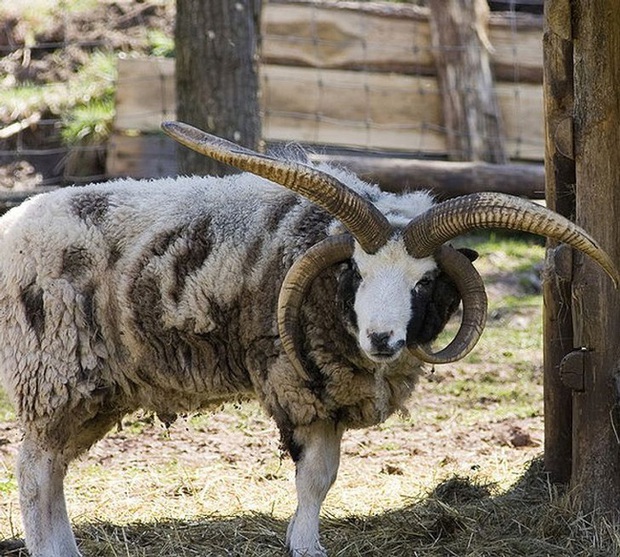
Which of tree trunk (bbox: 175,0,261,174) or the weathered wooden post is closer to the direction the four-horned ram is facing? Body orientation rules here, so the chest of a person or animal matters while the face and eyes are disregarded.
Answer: the weathered wooden post

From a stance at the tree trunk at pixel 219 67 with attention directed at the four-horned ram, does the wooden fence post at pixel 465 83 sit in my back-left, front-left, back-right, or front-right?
back-left

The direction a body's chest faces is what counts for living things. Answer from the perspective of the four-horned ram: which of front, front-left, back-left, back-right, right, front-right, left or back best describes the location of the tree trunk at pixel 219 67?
left

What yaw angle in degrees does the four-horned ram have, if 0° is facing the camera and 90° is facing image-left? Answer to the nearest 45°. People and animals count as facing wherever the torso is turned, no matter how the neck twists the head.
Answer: approximately 270°

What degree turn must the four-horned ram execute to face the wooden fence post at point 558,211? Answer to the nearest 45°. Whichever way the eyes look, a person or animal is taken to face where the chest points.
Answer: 0° — it already faces it

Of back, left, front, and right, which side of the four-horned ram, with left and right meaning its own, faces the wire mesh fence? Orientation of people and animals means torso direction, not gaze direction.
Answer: left

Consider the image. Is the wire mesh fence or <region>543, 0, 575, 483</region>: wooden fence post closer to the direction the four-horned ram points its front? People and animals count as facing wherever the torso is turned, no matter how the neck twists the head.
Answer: the wooden fence post

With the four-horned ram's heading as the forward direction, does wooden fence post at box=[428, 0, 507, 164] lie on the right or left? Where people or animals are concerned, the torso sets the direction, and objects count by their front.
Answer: on its left

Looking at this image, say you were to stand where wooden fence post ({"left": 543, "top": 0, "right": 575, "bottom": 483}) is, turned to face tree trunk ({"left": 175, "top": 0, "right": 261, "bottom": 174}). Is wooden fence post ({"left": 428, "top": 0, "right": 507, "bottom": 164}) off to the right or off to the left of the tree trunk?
right

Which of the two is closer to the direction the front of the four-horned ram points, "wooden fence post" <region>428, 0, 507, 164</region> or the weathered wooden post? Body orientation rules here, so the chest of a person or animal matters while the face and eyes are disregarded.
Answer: the weathered wooden post

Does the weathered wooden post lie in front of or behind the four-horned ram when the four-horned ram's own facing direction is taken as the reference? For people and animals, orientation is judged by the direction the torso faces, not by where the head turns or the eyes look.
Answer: in front

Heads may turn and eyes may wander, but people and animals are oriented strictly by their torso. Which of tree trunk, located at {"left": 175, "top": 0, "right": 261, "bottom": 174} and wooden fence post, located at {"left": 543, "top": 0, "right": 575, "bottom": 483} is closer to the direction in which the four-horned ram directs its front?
the wooden fence post
